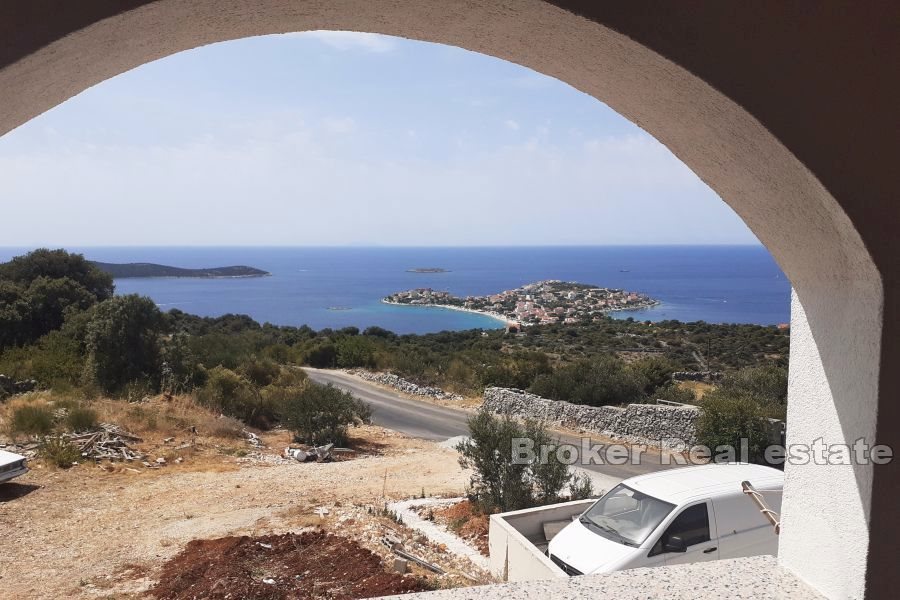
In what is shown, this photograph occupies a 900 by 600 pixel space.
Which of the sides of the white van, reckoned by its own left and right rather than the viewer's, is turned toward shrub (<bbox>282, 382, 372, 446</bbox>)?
right

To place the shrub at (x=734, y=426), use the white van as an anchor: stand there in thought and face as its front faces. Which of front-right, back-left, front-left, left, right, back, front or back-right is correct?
back-right

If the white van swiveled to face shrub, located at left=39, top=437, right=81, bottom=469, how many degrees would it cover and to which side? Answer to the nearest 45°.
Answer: approximately 45° to its right

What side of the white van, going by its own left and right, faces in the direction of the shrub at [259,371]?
right

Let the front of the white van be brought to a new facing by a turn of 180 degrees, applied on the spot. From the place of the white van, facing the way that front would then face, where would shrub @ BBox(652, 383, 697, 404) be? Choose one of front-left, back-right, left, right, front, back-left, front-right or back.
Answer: front-left

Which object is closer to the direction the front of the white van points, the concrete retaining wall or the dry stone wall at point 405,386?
the concrete retaining wall

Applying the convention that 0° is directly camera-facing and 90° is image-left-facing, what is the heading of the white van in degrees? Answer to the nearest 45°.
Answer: approximately 45°

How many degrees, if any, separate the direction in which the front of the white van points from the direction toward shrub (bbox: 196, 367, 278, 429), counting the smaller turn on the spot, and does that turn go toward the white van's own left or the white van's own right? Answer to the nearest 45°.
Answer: approximately 90° to the white van's own right

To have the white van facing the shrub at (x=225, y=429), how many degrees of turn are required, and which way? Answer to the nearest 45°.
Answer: approximately 90° to its right
